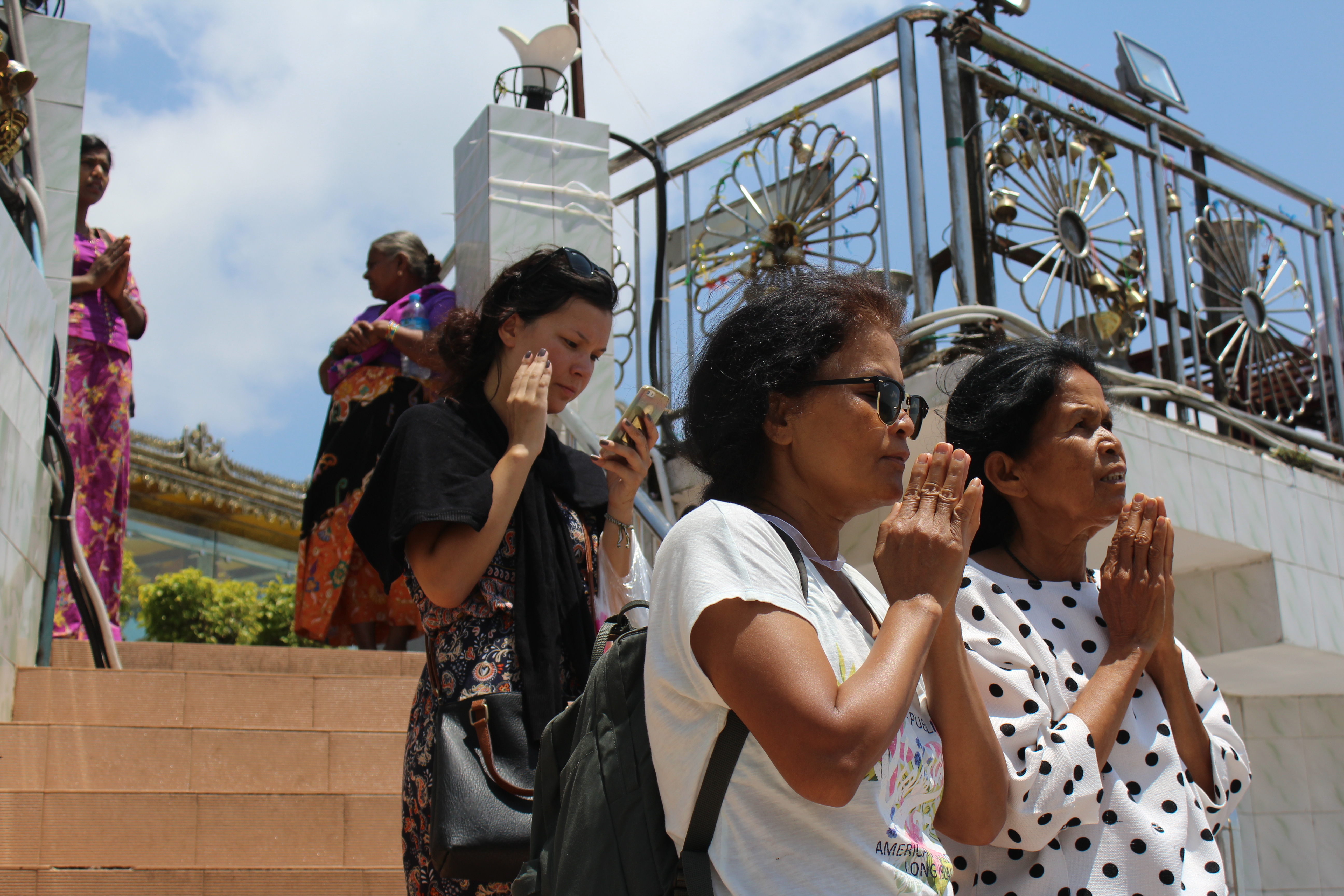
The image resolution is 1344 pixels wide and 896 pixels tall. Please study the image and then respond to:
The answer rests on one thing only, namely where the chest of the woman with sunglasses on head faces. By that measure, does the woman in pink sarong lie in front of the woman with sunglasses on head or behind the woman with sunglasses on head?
behind

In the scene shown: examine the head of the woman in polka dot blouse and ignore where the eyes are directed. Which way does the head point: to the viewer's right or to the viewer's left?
to the viewer's right

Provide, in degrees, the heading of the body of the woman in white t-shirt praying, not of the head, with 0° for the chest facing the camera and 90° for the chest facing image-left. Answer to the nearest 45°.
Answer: approximately 315°

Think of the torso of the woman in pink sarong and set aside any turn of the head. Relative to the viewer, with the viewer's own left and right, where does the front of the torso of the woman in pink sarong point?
facing the viewer and to the right of the viewer

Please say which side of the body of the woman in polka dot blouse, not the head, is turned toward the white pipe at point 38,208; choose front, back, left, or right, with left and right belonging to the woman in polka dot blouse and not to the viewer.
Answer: back

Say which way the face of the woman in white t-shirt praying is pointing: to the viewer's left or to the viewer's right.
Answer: to the viewer's right

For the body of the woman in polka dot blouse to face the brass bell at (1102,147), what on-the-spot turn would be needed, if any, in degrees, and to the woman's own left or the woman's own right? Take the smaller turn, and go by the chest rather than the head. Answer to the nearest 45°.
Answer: approximately 135° to the woman's own left

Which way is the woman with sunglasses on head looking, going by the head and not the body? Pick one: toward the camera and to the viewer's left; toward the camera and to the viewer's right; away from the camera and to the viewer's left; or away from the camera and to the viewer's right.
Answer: toward the camera and to the viewer's right

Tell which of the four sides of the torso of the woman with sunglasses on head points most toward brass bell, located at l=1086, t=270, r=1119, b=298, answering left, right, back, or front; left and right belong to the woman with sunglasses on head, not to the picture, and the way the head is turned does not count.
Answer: left
